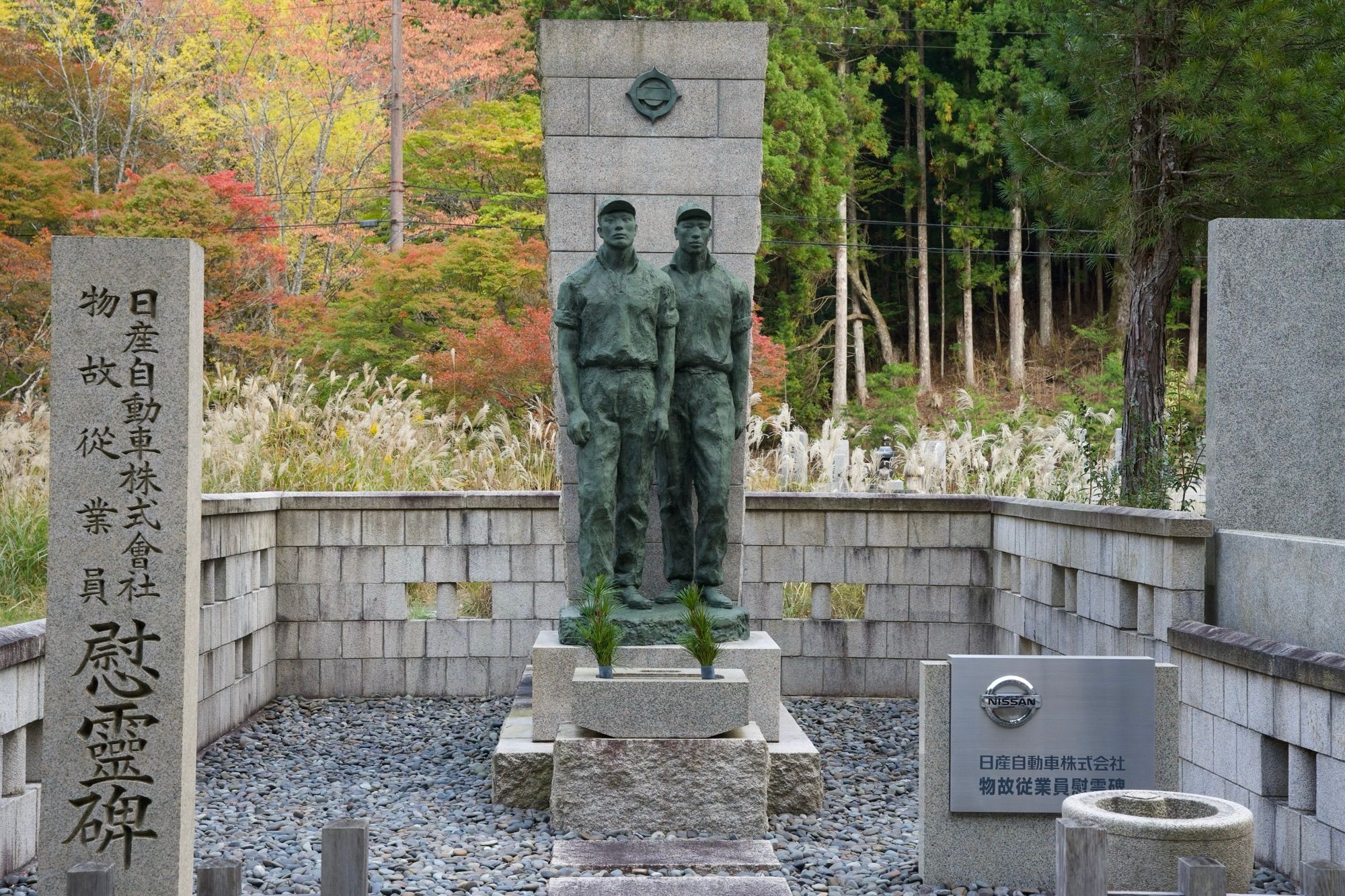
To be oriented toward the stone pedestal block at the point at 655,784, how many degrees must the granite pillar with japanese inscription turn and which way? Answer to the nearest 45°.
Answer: approximately 90° to its left

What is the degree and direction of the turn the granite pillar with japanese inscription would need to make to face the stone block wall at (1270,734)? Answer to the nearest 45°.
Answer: approximately 90° to its left

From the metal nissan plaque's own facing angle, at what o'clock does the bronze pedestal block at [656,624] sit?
The bronze pedestal block is roughly at 4 o'clock from the metal nissan plaque.

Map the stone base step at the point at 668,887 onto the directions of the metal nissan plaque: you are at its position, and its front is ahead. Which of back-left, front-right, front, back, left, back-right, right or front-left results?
right

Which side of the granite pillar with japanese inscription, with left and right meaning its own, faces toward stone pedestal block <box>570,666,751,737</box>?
left

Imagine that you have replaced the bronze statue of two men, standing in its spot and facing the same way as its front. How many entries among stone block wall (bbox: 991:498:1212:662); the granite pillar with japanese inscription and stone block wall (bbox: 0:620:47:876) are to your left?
1

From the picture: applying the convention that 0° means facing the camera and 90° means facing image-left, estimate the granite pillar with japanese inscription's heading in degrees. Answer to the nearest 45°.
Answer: approximately 0°

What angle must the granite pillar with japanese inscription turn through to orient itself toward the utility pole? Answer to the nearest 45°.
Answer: approximately 180°

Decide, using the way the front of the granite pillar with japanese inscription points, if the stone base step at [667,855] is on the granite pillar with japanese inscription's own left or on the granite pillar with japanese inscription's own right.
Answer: on the granite pillar with japanese inscription's own left

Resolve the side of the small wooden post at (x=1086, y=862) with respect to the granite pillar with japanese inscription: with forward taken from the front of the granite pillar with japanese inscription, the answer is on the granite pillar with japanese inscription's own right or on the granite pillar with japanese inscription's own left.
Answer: on the granite pillar with japanese inscription's own left
